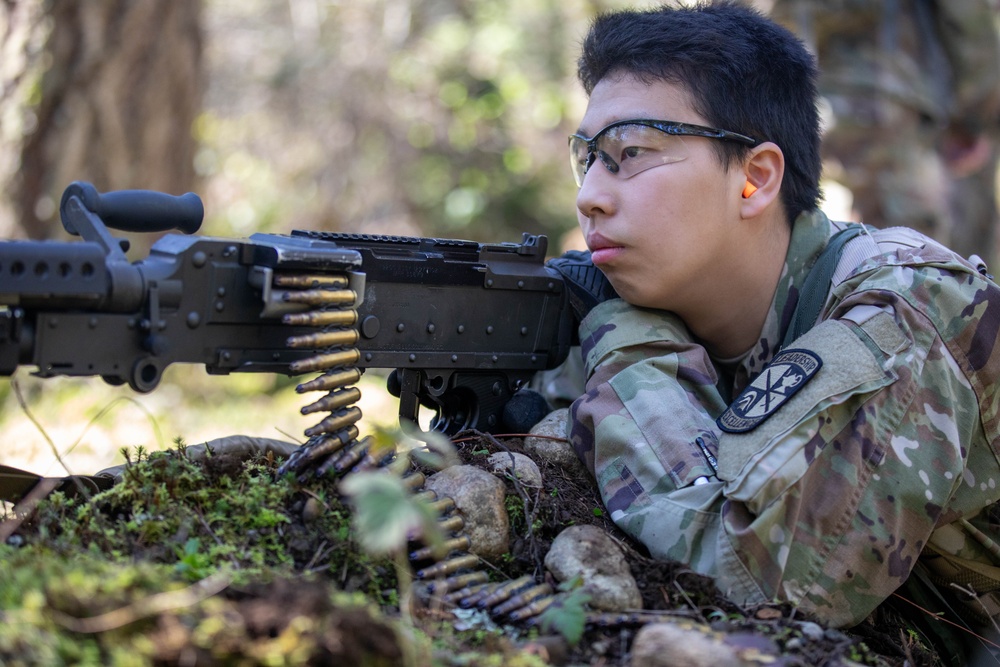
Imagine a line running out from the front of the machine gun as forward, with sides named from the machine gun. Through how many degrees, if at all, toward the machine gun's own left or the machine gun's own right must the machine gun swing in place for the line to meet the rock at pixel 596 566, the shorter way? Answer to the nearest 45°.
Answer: approximately 135° to the machine gun's own left

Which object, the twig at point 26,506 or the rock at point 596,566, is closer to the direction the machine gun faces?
the twig

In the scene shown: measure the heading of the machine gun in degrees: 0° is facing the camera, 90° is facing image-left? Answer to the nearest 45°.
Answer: approximately 90°

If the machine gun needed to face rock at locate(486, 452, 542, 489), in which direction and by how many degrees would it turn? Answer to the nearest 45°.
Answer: approximately 180°

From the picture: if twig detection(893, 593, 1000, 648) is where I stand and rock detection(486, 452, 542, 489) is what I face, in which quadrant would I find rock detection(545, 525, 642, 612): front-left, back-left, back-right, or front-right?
front-left

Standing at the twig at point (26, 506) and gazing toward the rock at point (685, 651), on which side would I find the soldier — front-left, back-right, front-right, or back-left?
front-left

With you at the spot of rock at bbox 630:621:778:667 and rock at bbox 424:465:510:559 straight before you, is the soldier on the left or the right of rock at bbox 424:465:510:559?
right

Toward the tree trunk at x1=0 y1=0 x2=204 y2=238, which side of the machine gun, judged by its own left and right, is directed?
right

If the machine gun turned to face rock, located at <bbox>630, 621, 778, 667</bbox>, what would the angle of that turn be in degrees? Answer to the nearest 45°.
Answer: approximately 135° to its left

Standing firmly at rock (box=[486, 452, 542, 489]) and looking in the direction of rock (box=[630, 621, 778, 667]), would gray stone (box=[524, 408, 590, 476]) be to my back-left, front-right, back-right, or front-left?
back-left

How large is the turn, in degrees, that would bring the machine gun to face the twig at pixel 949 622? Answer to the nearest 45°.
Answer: approximately 180°

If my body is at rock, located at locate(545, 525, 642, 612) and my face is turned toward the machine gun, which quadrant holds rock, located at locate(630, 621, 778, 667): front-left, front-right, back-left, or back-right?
back-left
